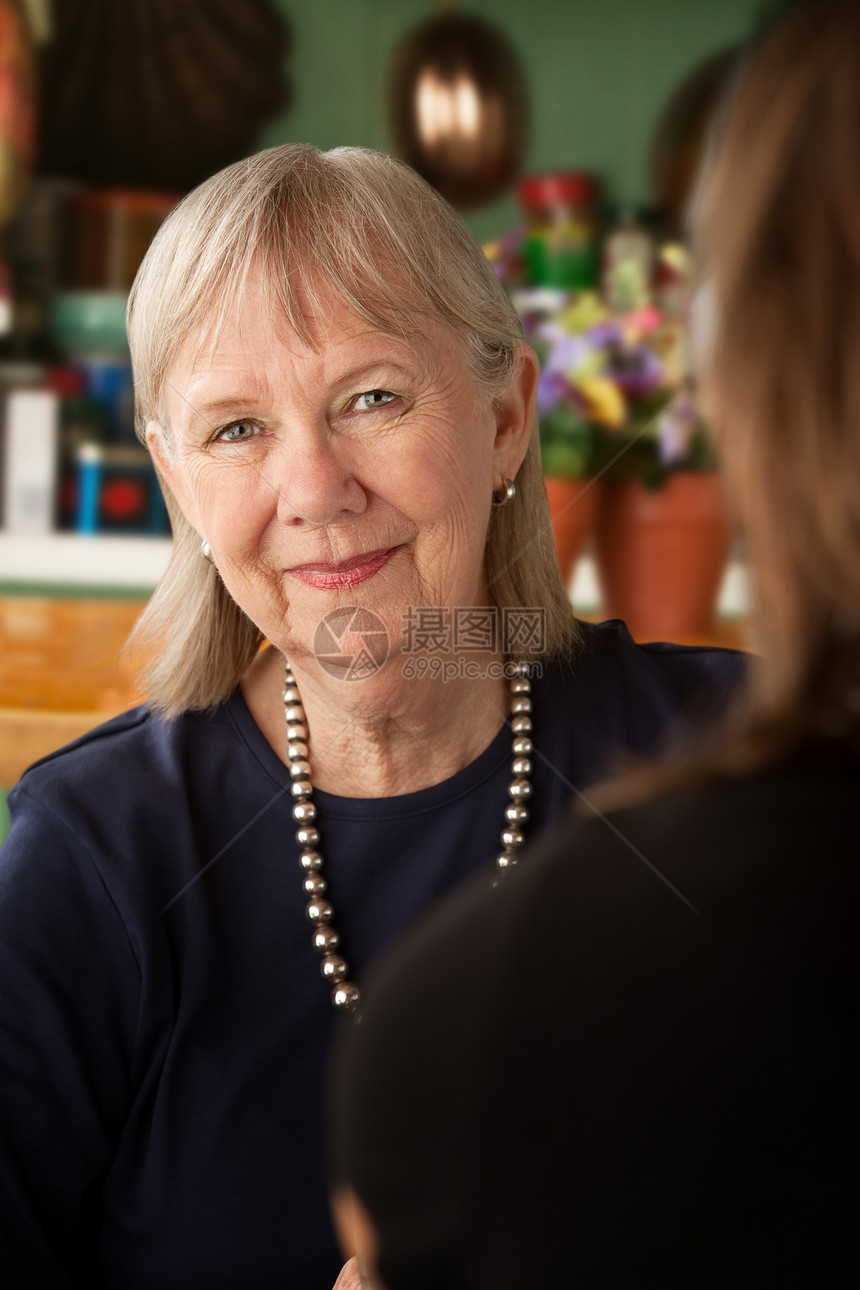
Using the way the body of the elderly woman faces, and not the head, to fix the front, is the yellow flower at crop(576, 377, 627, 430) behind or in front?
behind

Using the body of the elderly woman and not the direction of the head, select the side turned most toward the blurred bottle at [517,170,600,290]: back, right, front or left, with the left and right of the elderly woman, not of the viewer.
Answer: back

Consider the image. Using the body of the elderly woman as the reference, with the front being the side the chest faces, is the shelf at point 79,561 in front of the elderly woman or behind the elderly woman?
behind

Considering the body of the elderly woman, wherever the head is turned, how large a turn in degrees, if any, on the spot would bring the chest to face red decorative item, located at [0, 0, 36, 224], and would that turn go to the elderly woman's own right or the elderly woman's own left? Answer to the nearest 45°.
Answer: approximately 180°

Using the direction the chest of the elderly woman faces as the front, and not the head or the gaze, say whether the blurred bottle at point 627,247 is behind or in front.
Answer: behind

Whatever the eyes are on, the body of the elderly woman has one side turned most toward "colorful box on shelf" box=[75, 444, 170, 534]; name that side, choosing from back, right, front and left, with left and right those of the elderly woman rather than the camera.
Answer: back

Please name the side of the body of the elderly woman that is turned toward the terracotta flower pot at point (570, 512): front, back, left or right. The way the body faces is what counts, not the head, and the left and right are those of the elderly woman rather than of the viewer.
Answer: back

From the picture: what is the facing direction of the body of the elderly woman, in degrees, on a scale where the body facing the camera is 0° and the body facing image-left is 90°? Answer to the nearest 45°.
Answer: approximately 0°

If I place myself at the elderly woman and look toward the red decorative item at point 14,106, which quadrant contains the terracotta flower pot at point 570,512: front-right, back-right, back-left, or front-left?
front-right

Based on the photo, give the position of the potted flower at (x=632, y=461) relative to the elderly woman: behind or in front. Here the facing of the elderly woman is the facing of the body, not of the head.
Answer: behind
